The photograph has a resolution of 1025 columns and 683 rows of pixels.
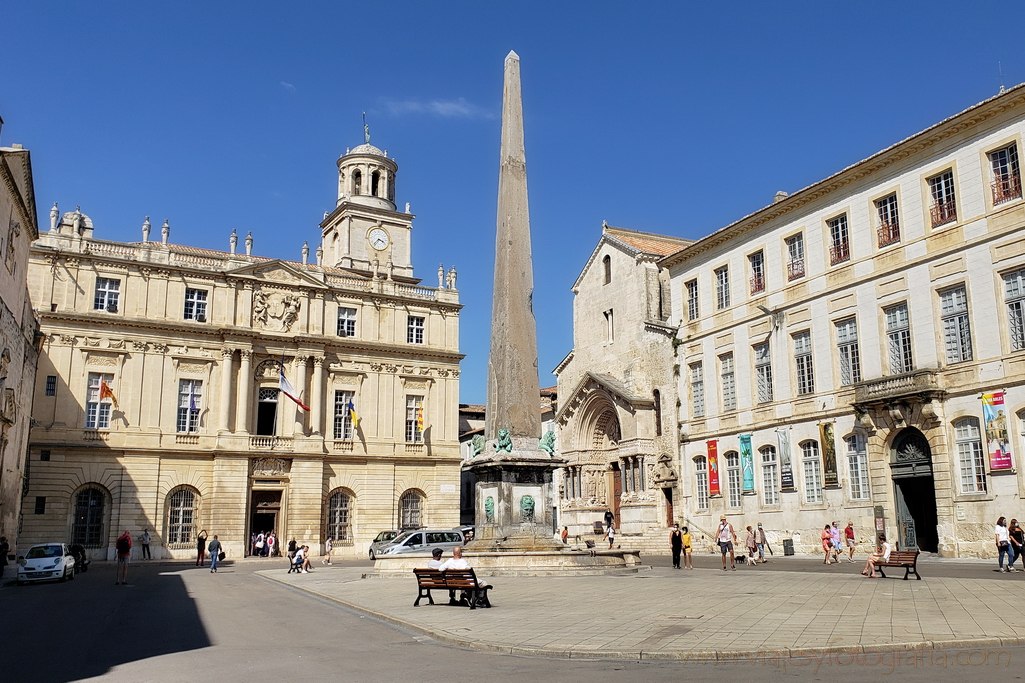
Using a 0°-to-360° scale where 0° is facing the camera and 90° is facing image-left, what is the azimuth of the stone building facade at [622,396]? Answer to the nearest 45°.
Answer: approximately 45°

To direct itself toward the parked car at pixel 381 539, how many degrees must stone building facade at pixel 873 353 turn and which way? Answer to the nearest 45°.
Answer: approximately 45° to its right

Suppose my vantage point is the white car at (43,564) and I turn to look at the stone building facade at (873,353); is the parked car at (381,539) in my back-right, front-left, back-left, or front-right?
front-left

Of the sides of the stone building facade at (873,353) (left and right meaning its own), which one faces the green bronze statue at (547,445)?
front

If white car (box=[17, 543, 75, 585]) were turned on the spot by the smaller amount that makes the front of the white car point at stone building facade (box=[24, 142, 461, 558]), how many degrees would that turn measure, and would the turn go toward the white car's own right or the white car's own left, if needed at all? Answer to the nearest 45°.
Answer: approximately 180°

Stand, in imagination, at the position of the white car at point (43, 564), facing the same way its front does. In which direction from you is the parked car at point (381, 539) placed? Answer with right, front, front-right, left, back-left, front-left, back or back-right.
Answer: back

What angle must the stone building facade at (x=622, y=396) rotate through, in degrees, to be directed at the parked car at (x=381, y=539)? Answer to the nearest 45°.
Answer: approximately 45° to its right

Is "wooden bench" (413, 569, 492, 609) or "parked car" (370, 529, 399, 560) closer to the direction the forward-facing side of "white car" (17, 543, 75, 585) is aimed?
the wooden bench

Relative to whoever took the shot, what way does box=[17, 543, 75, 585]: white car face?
facing the viewer and to the left of the viewer

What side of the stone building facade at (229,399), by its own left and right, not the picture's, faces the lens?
front

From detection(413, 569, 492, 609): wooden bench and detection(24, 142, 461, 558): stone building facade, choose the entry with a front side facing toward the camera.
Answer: the stone building facade

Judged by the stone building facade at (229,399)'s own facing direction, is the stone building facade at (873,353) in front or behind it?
in front

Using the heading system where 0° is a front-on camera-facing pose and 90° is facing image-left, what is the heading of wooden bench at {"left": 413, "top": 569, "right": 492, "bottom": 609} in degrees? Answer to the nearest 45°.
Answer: approximately 225°

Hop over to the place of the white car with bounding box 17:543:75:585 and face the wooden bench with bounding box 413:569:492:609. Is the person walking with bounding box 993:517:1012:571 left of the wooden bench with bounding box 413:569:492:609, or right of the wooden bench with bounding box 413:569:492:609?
left

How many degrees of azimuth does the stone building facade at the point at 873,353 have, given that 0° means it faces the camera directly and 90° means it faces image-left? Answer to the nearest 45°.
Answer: approximately 45°
